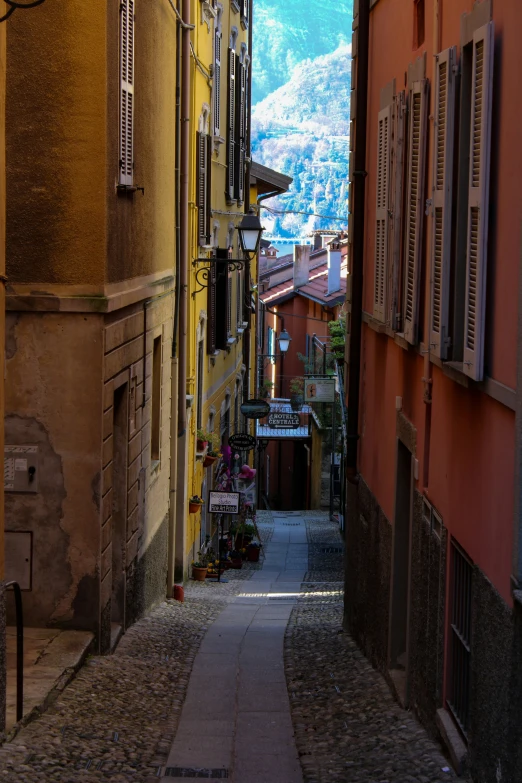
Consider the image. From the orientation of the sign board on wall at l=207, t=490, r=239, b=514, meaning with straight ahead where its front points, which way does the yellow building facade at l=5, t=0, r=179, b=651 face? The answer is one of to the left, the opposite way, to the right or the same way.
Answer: to the left

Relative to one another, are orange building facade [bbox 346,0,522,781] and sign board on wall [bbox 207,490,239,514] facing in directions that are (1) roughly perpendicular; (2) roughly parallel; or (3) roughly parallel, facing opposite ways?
roughly perpendicular

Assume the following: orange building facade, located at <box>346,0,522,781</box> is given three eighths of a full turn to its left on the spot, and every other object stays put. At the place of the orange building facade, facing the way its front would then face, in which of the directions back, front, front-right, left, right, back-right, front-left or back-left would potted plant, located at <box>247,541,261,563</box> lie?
back-left

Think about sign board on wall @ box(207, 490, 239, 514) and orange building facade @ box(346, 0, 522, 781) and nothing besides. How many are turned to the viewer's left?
1

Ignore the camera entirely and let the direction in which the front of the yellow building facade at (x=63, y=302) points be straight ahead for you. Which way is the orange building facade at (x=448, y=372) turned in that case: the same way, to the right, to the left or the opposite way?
the opposite way

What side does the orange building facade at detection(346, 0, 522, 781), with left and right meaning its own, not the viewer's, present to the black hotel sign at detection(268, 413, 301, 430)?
right

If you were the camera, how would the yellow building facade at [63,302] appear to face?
facing to the right of the viewer

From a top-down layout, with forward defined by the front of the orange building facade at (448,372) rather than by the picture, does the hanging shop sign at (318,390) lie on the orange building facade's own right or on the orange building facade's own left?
on the orange building facade's own right

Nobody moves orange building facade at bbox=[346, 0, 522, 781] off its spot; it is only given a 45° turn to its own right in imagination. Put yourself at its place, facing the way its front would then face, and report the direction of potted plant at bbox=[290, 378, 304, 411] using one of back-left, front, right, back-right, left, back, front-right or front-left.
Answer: front-right

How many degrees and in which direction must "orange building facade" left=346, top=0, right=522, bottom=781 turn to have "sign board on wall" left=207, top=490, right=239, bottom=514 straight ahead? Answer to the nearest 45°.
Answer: approximately 90° to its right

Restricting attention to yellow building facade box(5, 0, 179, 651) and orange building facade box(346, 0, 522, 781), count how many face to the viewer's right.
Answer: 1

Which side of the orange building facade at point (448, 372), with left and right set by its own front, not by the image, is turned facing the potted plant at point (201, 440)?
right

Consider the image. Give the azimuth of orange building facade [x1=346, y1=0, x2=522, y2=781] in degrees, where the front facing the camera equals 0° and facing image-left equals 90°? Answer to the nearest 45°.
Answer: approximately 90°

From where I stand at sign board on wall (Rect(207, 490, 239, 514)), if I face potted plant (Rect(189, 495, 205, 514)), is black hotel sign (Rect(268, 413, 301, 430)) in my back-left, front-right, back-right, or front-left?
back-right

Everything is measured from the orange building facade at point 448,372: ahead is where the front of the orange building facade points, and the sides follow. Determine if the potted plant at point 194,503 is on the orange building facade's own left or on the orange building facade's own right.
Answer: on the orange building facade's own right
